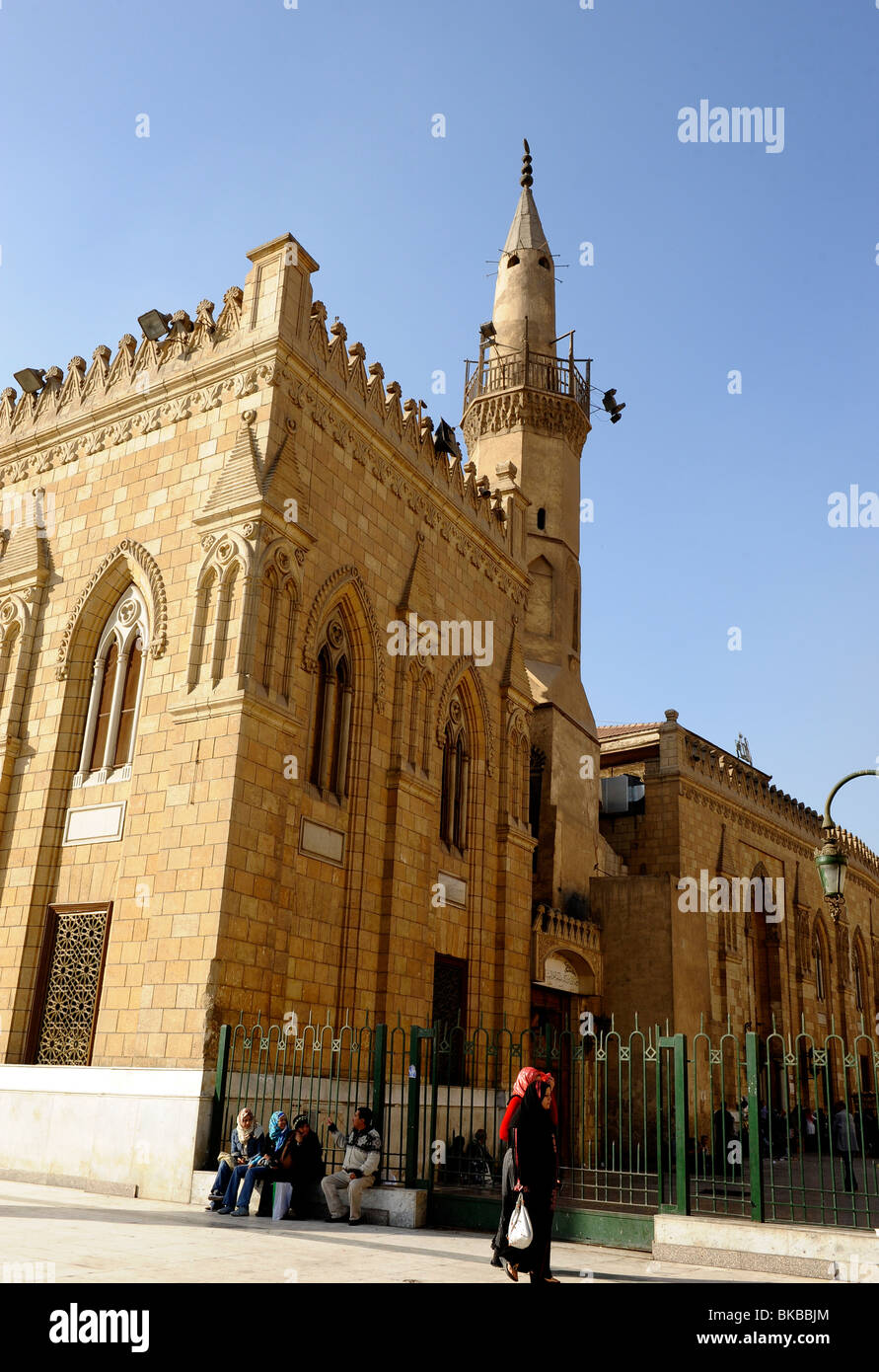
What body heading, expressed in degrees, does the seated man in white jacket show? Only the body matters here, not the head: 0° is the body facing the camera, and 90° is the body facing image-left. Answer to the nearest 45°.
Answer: approximately 45°

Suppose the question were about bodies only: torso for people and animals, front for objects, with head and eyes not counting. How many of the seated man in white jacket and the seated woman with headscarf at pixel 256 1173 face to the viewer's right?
0

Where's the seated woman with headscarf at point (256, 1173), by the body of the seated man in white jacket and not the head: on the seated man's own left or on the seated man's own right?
on the seated man's own right

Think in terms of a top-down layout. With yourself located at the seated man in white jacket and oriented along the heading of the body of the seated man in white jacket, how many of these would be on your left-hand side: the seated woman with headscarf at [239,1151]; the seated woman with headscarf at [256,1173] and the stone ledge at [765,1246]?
1

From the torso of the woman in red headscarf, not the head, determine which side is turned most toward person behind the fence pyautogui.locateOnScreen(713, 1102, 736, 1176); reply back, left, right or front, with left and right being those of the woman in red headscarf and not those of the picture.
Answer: left

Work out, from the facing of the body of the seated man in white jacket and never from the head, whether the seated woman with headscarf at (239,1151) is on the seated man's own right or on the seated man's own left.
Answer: on the seated man's own right
